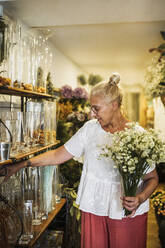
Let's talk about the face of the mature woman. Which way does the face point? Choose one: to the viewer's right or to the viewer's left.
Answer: to the viewer's left

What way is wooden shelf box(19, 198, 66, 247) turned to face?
to the viewer's right

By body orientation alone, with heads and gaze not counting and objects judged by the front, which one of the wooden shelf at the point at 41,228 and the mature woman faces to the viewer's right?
the wooden shelf
